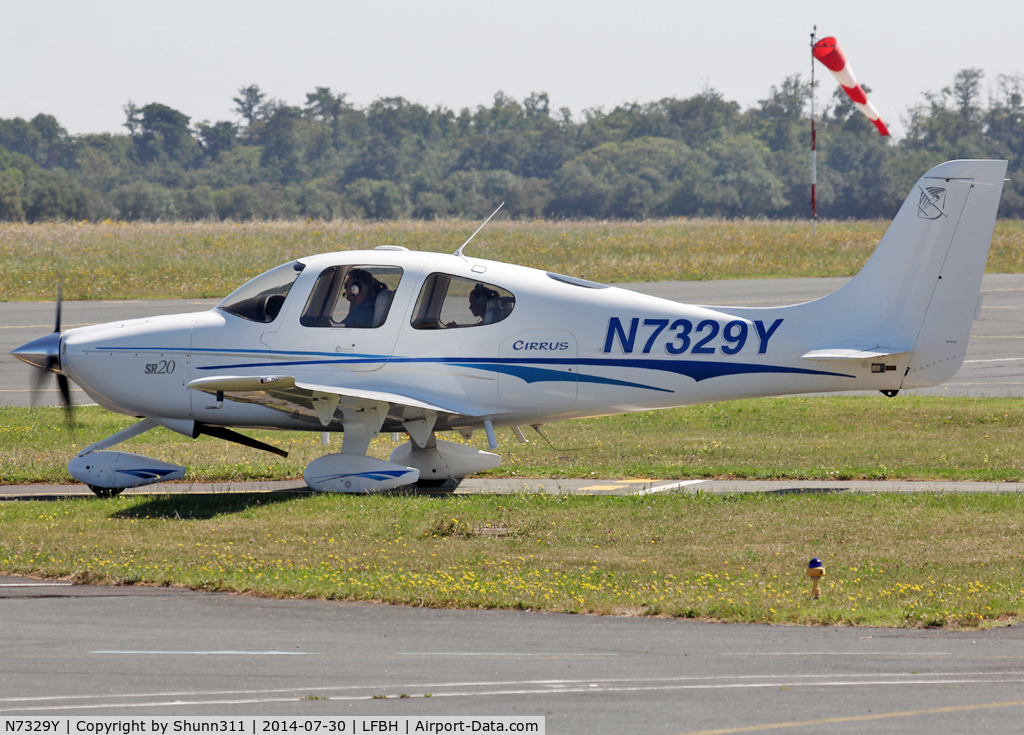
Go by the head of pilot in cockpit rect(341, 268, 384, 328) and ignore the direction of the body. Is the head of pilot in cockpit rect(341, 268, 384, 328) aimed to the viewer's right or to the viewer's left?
to the viewer's left

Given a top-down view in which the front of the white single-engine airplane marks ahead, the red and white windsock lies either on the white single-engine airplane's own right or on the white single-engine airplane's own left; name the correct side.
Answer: on the white single-engine airplane's own right

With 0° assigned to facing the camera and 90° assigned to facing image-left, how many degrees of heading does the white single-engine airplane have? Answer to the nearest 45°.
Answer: approximately 90°
